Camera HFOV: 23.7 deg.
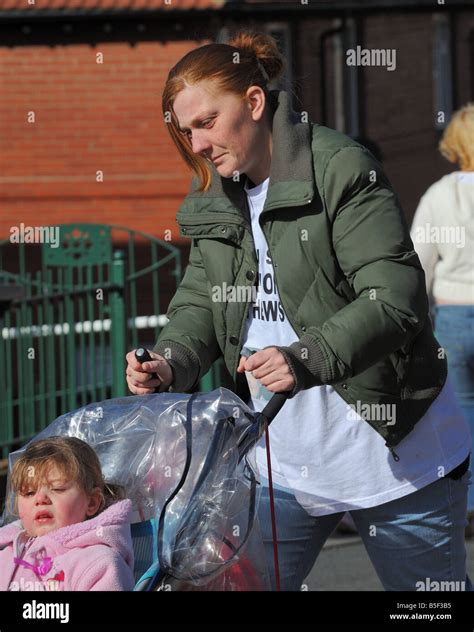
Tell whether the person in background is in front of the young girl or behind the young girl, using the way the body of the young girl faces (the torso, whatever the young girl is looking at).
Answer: behind

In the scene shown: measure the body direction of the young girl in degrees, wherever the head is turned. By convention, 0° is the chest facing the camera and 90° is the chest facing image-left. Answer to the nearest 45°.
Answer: approximately 45°

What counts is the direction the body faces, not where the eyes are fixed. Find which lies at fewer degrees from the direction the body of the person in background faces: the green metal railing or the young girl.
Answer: the green metal railing

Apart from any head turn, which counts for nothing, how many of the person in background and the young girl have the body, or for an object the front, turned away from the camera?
1

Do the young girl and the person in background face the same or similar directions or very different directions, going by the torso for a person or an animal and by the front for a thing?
very different directions

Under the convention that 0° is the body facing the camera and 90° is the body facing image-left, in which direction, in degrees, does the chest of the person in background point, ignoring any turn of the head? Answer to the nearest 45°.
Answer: approximately 180°

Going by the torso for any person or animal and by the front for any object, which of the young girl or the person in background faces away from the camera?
the person in background

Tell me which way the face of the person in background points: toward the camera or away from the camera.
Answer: away from the camera

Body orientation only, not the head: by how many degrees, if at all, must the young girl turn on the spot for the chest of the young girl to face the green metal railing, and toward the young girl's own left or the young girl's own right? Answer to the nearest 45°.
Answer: approximately 135° to the young girl's own right

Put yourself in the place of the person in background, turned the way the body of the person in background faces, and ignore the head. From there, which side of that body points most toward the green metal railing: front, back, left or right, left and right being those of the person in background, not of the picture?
left

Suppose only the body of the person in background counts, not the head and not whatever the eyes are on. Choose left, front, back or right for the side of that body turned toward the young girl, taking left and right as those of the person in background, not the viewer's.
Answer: back

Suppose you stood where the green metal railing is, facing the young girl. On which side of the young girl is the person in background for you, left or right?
left

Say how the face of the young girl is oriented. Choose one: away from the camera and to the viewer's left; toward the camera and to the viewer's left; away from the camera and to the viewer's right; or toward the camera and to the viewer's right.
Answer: toward the camera and to the viewer's left
